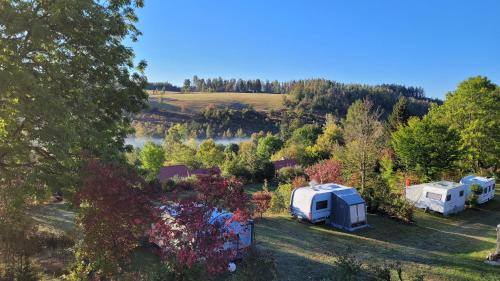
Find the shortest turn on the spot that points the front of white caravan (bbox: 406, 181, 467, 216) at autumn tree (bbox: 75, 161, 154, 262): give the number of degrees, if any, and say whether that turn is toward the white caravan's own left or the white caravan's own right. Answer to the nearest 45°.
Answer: approximately 45° to the white caravan's own left

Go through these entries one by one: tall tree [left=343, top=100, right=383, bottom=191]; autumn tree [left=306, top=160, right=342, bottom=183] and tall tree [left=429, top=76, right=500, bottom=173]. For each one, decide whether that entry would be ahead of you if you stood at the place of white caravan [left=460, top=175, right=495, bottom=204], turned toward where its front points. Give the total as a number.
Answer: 2

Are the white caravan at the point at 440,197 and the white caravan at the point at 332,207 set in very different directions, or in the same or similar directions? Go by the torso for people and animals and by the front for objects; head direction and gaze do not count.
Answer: very different directions

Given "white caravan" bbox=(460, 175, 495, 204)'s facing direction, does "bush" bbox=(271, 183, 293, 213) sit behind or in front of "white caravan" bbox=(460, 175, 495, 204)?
in front

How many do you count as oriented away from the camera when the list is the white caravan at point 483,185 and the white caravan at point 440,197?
0

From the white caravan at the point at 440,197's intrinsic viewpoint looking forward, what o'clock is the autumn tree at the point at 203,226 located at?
The autumn tree is roughly at 11 o'clock from the white caravan.

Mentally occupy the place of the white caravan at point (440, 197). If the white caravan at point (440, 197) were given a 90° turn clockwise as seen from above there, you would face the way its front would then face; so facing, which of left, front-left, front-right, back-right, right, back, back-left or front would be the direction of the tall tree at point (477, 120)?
front-right

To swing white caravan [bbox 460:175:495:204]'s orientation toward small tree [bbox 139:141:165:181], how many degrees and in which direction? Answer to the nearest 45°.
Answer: approximately 45° to its right

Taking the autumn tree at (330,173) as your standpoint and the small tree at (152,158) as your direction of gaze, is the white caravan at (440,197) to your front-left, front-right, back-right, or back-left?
back-right

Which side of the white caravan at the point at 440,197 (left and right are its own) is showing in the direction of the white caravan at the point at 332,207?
front

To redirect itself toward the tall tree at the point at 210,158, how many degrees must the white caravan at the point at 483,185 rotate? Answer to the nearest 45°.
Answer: approximately 45° to its right

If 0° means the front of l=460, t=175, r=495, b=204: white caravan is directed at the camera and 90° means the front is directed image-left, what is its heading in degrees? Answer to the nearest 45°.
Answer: approximately 45°
